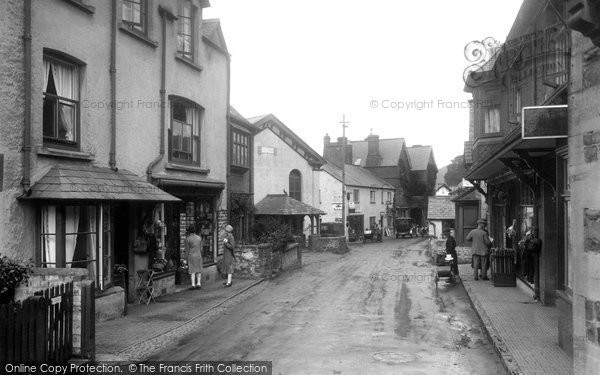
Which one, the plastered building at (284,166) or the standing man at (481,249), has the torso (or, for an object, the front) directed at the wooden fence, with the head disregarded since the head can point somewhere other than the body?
the plastered building

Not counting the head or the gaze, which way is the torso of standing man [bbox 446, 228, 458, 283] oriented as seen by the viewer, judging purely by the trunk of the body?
to the viewer's left

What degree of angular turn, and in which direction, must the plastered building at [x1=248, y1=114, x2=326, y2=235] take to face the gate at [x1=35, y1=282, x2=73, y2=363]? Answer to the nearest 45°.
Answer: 0° — it already faces it

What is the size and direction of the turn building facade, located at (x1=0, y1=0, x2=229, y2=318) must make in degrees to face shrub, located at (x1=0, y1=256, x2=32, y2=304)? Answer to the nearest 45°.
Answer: approximately 45° to its right

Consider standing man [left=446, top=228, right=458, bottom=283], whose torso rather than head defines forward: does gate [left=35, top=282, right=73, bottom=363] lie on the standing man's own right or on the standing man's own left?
on the standing man's own left

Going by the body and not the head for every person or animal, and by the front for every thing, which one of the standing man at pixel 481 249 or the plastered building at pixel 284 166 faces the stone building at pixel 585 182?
the plastered building at pixel 284 166

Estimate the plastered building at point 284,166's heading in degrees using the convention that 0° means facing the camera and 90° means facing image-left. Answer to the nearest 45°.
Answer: approximately 0°

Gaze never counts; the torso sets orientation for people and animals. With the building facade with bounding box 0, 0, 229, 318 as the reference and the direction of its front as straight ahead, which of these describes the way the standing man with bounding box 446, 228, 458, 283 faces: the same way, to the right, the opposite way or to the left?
the opposite way
